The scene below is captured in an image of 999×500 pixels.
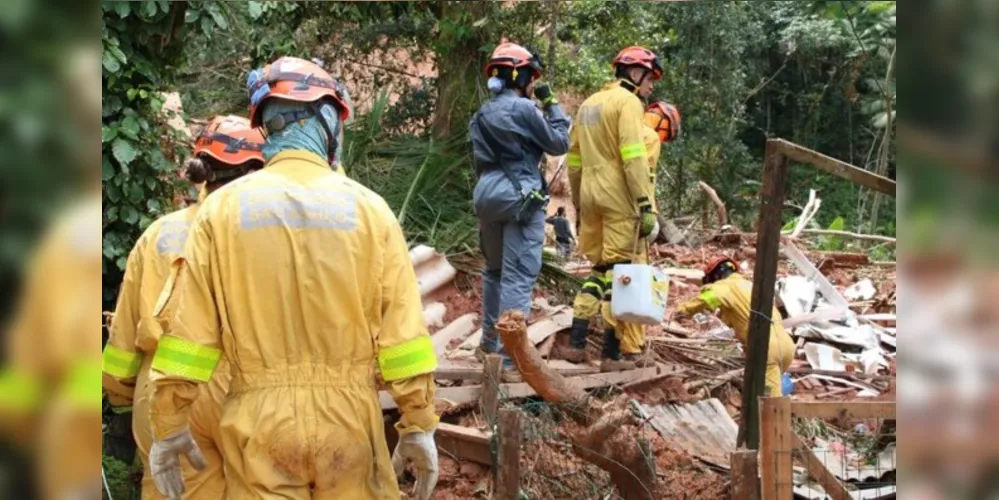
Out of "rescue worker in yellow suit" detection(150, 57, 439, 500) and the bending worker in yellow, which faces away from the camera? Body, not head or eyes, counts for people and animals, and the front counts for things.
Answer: the rescue worker in yellow suit

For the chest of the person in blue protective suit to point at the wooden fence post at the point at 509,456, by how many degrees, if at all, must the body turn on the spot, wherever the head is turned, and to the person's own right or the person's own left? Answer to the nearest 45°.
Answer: approximately 135° to the person's own right

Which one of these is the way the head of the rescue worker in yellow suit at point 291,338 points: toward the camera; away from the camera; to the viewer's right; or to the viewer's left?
away from the camera

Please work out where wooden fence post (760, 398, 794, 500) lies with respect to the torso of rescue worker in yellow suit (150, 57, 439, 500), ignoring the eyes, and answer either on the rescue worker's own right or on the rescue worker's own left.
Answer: on the rescue worker's own right

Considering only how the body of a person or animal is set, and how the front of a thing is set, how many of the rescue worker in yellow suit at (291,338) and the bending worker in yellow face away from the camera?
1

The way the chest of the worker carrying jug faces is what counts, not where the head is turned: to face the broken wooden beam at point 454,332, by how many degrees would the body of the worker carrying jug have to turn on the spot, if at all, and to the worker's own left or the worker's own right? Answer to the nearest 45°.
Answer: approximately 135° to the worker's own left

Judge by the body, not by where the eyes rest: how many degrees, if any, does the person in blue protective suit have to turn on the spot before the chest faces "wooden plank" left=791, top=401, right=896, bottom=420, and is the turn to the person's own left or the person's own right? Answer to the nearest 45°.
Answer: approximately 90° to the person's own right

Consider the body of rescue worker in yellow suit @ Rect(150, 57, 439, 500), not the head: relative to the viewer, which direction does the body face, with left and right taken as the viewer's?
facing away from the viewer

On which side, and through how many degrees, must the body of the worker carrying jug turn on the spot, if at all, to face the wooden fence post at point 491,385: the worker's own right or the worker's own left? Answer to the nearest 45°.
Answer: approximately 180°

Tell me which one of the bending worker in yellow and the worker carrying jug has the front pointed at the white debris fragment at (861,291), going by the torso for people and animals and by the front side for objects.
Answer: the worker carrying jug

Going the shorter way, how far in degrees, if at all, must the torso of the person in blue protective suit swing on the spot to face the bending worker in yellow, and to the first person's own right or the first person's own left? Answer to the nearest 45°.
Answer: approximately 45° to the first person's own right

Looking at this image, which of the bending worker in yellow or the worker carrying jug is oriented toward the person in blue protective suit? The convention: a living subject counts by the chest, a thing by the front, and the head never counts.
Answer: the bending worker in yellow

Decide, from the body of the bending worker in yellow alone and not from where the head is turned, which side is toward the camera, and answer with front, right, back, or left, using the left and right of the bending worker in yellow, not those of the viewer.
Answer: left
